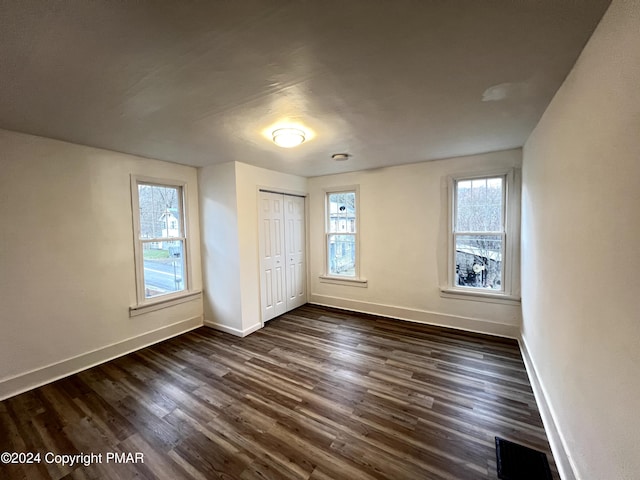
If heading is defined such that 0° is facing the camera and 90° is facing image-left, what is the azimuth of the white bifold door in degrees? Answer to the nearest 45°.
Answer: approximately 315°

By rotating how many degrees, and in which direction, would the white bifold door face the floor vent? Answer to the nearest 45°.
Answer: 0° — it already faces it

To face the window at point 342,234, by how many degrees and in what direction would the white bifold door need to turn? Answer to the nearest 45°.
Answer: approximately 45° to its left

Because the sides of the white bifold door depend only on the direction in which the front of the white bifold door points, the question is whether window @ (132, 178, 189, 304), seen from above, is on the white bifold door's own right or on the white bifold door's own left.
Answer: on the white bifold door's own right

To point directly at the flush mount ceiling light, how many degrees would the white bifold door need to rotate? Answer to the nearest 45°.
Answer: approximately 45° to its right
